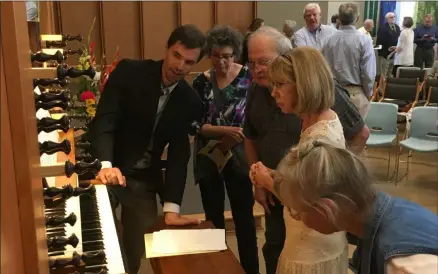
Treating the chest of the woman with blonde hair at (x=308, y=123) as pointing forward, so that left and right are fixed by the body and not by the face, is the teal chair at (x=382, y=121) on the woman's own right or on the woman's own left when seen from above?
on the woman's own right

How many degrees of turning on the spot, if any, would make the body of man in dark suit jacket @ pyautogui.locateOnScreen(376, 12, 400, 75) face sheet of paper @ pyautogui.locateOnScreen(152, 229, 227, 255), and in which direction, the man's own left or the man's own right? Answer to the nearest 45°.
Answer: approximately 45° to the man's own right

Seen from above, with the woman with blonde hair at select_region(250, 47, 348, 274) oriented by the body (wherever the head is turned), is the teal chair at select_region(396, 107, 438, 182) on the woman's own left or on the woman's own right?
on the woman's own right

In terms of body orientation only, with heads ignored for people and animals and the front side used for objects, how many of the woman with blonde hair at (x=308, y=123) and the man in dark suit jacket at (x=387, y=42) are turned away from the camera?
0

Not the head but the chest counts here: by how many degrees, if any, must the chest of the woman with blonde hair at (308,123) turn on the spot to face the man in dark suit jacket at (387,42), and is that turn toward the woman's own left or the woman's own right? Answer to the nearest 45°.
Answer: approximately 90° to the woman's own right
